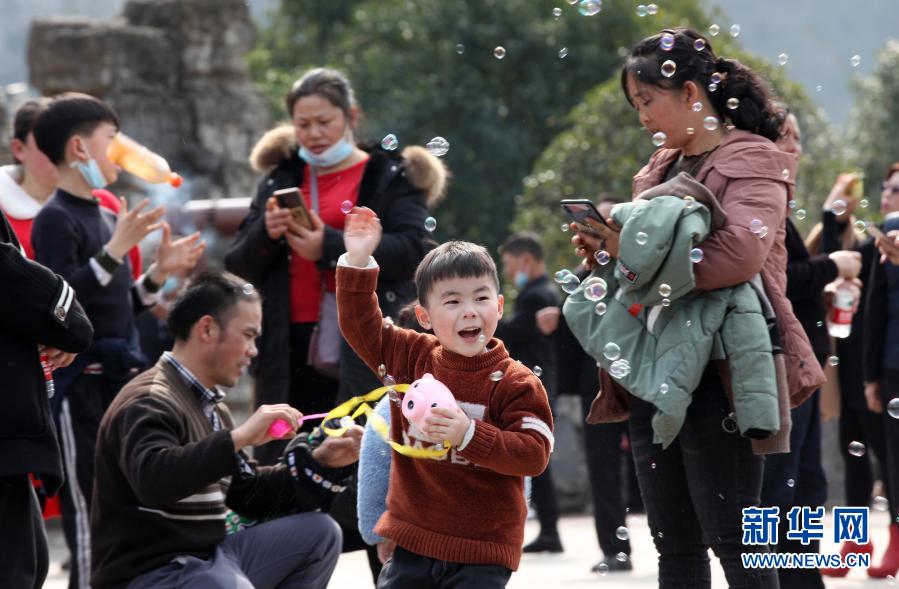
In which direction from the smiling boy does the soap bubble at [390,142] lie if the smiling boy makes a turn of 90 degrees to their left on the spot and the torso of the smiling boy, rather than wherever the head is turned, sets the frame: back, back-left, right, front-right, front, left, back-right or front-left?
left

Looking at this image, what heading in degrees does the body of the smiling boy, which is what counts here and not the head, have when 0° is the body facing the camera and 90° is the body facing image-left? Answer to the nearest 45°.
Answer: approximately 0°

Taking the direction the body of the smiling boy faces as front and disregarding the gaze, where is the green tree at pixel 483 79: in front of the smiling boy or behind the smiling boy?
behind

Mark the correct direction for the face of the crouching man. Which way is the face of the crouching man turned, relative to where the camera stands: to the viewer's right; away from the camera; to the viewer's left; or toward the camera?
to the viewer's right

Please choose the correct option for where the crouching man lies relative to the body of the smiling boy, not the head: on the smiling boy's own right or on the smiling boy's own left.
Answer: on the smiling boy's own right

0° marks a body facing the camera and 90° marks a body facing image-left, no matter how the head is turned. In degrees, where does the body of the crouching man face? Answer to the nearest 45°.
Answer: approximately 270°

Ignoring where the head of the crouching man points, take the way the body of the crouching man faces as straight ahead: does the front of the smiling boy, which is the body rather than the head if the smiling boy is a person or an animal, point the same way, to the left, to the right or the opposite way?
to the right

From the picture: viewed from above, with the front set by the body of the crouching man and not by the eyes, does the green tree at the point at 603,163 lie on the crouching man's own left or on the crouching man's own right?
on the crouching man's own left

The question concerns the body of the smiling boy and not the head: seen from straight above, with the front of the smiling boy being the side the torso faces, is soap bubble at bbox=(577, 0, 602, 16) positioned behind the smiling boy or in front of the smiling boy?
behind

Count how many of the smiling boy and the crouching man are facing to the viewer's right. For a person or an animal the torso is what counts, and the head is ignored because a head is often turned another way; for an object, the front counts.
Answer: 1

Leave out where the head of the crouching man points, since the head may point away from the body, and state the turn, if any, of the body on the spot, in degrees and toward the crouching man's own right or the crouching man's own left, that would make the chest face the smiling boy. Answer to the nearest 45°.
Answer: approximately 45° to the crouching man's own right
